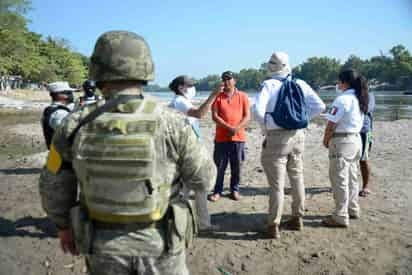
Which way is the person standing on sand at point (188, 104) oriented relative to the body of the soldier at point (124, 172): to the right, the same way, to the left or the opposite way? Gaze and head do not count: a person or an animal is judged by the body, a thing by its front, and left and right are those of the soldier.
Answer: to the right

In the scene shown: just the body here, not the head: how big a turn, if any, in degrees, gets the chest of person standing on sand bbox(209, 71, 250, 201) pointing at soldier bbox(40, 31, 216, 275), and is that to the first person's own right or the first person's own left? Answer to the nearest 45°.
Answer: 0° — they already face them

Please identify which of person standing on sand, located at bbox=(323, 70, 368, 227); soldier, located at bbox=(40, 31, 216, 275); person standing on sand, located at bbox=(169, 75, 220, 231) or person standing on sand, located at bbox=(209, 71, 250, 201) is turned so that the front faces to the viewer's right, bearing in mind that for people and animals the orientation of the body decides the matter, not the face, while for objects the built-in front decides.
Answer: person standing on sand, located at bbox=(169, 75, 220, 231)

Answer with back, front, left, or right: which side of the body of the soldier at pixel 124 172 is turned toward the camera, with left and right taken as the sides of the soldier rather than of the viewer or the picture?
back

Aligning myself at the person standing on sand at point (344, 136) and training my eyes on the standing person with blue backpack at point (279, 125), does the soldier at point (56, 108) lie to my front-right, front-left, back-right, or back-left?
front-right

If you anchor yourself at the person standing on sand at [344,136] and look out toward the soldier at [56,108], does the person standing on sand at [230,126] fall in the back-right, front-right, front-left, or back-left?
front-right

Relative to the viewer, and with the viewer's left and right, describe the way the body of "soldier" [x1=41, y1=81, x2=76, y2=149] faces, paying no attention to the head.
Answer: facing to the right of the viewer

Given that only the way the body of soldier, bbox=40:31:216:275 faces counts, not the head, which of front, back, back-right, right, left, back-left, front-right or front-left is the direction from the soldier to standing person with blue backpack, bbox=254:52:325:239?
front-right

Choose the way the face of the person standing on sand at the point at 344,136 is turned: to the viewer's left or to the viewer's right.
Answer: to the viewer's left

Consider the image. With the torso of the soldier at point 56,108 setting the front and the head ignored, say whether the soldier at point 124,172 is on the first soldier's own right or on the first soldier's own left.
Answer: on the first soldier's own right

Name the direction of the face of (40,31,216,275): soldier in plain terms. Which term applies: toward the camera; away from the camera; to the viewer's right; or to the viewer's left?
away from the camera

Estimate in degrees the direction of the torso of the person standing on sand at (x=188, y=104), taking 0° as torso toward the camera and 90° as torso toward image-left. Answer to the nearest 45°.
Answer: approximately 270°

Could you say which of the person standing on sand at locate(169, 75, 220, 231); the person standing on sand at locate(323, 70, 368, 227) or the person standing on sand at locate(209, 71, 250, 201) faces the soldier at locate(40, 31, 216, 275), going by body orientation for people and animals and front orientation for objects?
the person standing on sand at locate(209, 71, 250, 201)

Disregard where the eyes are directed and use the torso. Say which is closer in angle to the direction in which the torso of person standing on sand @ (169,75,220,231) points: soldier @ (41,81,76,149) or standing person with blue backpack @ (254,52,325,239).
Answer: the standing person with blue backpack

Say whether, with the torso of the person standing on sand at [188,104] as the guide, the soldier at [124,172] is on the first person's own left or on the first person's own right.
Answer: on the first person's own right

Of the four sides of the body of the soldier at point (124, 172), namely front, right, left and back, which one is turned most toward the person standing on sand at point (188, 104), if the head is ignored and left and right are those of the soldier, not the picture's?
front

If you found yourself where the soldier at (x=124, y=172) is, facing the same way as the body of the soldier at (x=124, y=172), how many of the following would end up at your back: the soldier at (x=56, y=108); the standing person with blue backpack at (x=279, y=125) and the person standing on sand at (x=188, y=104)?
0

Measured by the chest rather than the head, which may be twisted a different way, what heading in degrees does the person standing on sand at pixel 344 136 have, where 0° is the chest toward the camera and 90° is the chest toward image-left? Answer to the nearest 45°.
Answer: approximately 135°
